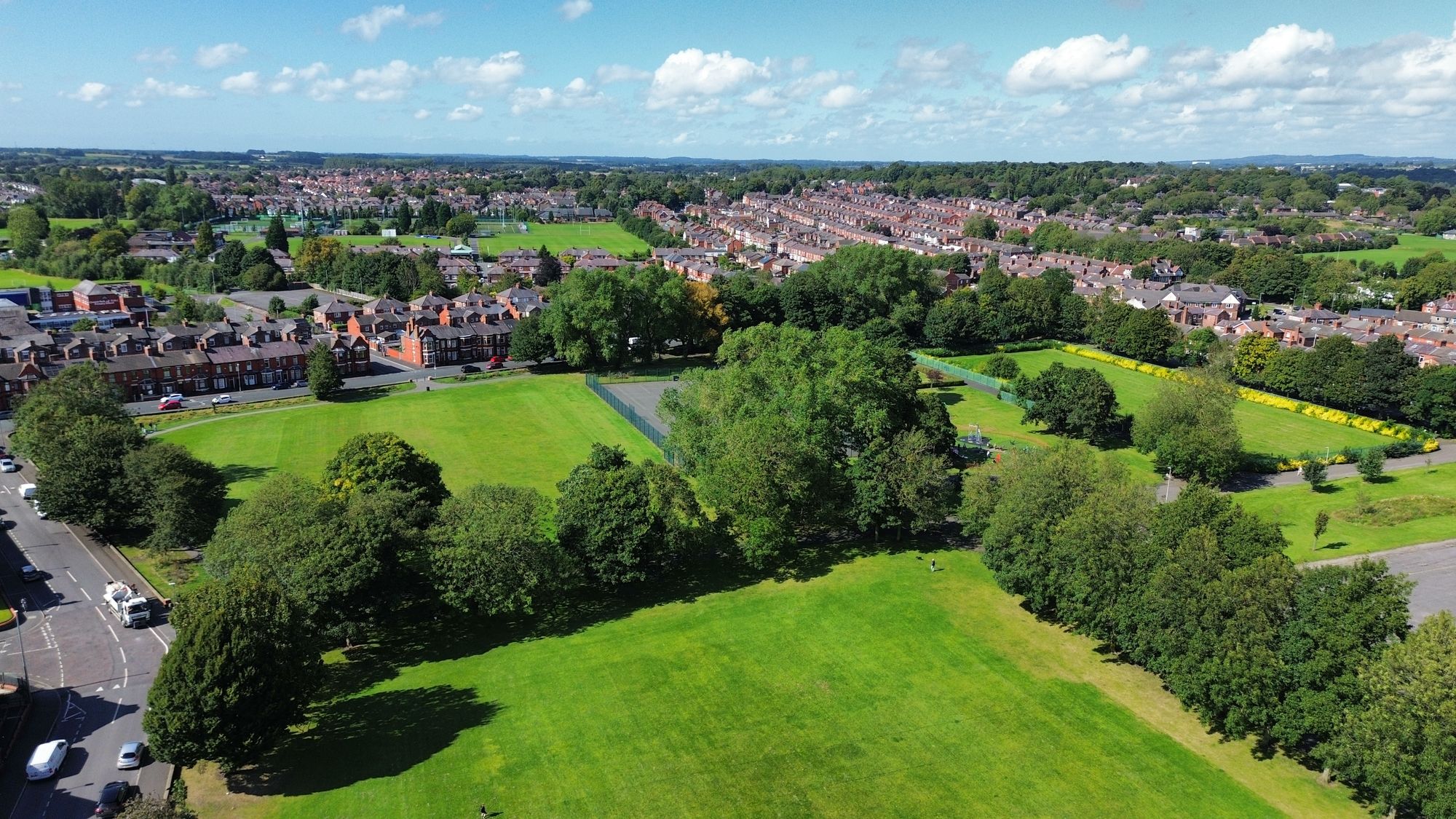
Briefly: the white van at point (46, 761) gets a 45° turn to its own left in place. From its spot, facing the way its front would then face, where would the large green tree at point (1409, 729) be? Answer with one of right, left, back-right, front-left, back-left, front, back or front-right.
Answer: back-right

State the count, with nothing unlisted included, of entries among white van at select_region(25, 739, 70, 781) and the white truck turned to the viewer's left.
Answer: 0

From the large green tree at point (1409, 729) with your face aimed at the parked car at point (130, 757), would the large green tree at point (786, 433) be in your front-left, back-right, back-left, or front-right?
front-right

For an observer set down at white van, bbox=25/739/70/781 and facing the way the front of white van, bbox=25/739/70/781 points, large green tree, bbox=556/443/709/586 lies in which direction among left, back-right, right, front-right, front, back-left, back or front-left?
front-right

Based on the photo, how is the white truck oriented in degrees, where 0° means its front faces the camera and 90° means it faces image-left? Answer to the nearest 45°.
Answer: approximately 315°

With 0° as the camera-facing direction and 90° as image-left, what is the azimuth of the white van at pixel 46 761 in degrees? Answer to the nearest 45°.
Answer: approximately 225°

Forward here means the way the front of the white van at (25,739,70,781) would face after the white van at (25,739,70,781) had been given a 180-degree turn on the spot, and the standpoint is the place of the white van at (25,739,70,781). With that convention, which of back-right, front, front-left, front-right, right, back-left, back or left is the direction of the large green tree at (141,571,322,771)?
left

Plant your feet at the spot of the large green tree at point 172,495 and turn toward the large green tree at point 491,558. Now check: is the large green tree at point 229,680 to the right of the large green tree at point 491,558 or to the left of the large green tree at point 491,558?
right

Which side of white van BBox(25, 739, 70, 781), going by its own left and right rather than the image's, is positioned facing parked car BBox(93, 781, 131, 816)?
right
